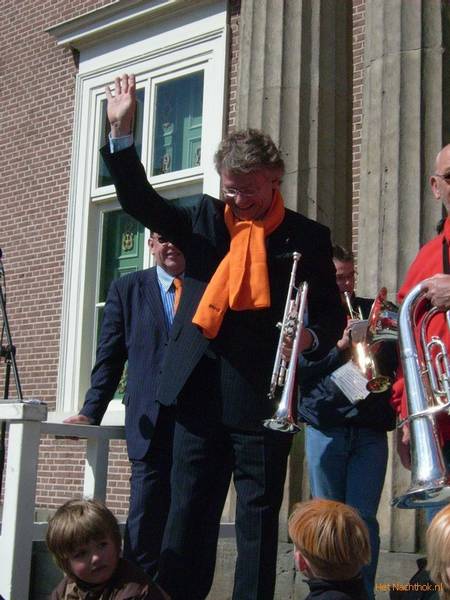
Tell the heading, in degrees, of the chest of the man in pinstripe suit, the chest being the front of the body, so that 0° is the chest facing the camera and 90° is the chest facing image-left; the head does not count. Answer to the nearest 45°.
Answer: approximately 315°

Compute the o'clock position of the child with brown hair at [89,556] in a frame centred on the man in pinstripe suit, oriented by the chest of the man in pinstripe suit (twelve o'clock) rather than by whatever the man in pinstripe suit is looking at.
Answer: The child with brown hair is roughly at 2 o'clock from the man in pinstripe suit.
